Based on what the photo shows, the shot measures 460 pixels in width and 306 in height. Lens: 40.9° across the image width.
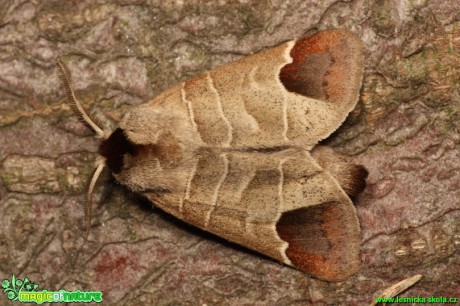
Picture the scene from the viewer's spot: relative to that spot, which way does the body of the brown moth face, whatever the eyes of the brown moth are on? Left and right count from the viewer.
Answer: facing to the left of the viewer
